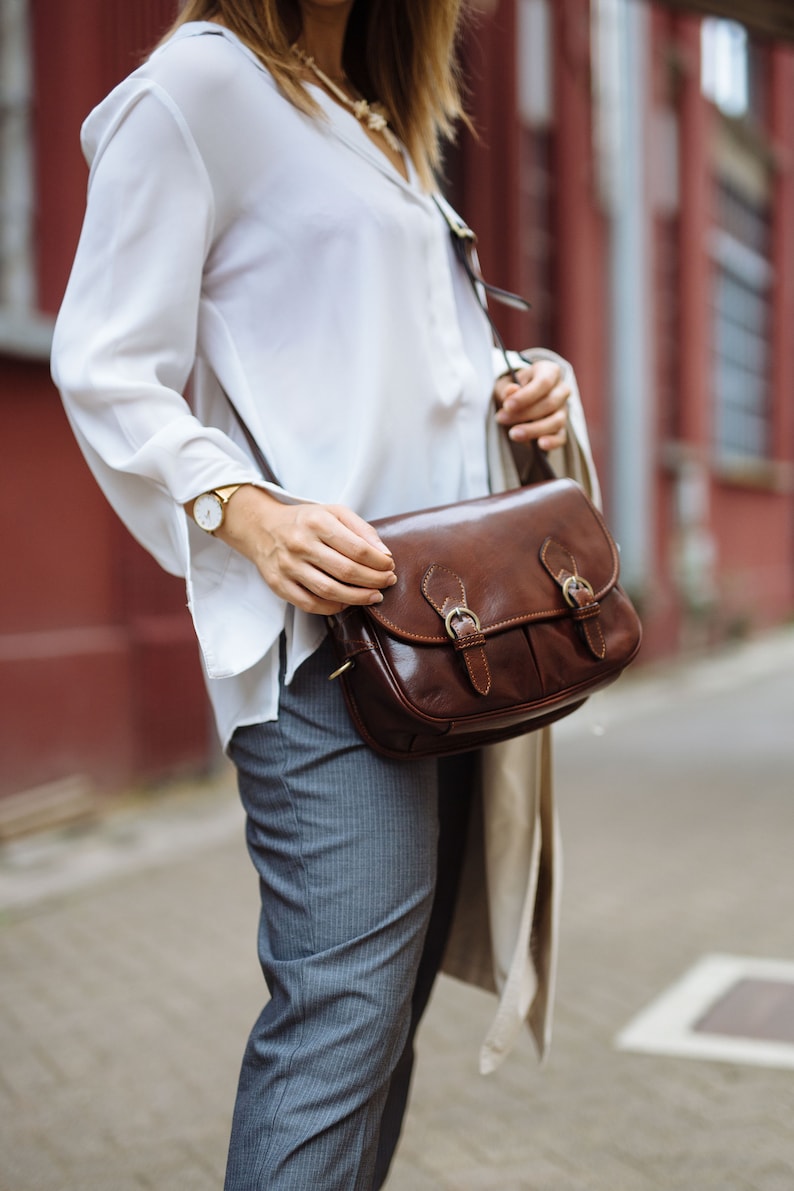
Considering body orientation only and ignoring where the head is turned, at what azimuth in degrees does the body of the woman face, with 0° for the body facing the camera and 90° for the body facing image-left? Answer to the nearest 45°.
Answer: approximately 315°
